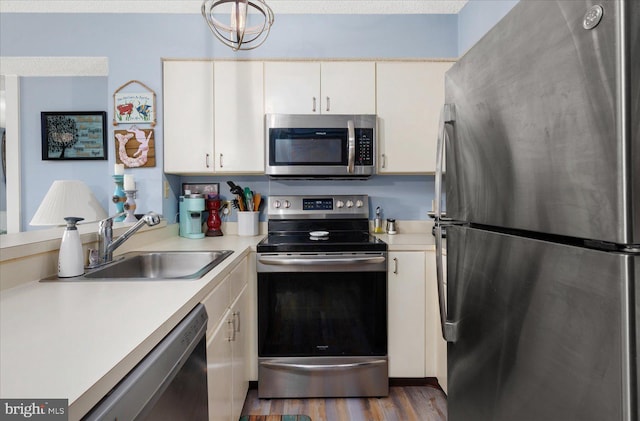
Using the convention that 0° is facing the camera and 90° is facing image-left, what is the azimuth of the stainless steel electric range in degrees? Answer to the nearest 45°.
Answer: approximately 0°

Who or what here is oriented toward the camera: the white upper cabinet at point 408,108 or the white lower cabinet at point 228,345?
the white upper cabinet

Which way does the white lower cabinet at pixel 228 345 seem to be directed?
to the viewer's right

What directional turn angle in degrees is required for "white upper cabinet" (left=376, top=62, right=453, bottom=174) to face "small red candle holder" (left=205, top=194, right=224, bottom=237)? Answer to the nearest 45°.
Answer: approximately 90° to its right

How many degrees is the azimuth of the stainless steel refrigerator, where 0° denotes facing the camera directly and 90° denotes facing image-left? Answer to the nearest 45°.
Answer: approximately 45°

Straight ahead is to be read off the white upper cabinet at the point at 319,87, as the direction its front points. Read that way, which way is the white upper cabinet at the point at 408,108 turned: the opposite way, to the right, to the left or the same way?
the same way

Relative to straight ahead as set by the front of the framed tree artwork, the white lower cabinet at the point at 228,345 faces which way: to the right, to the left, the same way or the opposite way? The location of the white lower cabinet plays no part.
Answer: to the left

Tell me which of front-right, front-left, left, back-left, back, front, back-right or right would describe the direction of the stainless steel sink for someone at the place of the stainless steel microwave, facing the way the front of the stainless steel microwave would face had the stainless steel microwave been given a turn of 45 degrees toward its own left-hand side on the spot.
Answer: right

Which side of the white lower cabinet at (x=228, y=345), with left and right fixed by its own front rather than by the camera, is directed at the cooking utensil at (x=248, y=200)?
left

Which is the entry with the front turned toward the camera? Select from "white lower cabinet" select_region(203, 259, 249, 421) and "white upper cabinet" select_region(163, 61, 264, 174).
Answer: the white upper cabinet

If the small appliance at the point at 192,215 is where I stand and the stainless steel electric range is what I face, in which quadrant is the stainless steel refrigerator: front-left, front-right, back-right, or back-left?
front-right

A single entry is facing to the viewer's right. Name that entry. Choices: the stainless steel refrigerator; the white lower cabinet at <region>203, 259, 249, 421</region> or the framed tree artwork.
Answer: the white lower cabinet

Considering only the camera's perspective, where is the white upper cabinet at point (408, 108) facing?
facing the viewer

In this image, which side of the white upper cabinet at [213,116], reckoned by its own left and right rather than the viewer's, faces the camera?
front

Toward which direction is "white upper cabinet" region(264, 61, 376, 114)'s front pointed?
toward the camera
